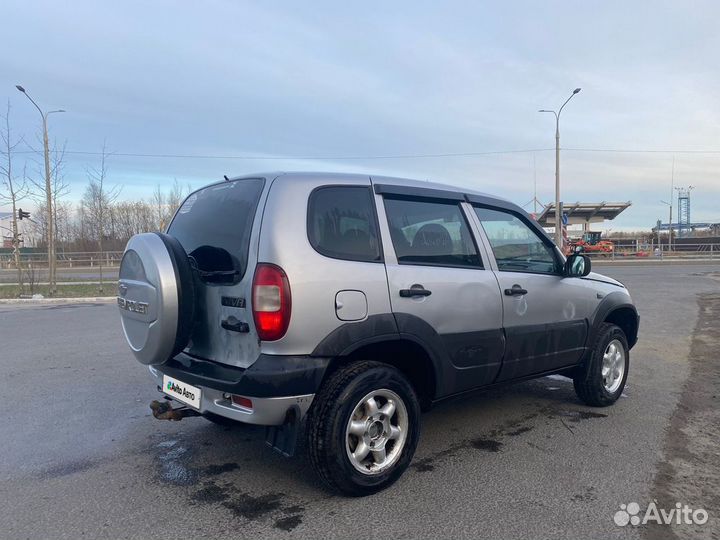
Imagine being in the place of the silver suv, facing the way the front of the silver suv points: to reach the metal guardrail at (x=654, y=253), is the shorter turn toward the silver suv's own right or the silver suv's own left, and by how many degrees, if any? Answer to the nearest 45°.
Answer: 0° — it already faces it

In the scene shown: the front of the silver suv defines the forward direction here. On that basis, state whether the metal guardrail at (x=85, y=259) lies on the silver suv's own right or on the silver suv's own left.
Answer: on the silver suv's own left

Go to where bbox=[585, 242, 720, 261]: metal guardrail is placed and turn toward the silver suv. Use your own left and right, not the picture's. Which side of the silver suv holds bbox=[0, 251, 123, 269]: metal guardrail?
right

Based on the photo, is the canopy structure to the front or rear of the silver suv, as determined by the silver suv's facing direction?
to the front

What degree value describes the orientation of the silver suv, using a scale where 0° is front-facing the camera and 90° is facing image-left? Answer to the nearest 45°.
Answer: approximately 225°
